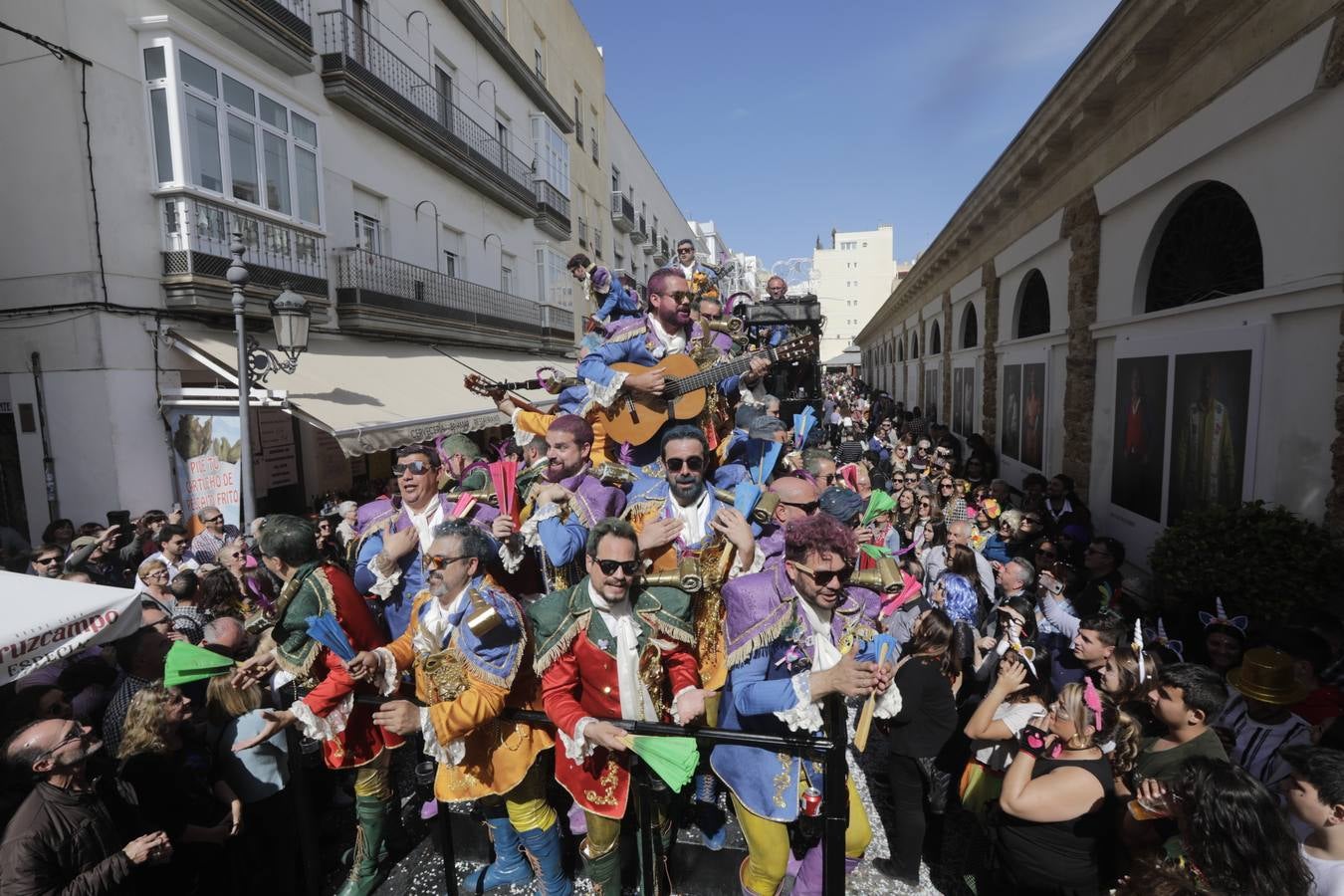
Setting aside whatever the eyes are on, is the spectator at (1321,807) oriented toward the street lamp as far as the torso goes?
yes

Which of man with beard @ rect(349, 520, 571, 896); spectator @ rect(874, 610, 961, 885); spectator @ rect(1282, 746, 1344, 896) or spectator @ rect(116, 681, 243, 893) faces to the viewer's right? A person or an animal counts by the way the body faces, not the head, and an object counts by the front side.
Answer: spectator @ rect(116, 681, 243, 893)

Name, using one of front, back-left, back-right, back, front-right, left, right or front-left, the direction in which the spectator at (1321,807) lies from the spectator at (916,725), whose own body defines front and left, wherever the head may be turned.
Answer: back

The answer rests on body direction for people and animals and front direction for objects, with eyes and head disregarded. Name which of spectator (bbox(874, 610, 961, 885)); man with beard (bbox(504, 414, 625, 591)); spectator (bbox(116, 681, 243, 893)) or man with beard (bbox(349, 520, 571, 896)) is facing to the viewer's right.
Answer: spectator (bbox(116, 681, 243, 893))

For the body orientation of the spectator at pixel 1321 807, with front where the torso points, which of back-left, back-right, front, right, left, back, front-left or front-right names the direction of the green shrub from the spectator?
right

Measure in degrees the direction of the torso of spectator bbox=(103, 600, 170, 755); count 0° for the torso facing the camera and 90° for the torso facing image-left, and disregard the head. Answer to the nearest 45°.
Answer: approximately 270°

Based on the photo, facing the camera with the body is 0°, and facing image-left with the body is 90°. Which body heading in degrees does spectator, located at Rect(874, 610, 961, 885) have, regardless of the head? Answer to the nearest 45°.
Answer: approximately 135°

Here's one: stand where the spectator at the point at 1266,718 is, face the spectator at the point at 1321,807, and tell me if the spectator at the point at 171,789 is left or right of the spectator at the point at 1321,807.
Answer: right

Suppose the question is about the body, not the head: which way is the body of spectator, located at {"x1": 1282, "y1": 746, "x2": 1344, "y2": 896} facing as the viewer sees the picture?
to the viewer's left

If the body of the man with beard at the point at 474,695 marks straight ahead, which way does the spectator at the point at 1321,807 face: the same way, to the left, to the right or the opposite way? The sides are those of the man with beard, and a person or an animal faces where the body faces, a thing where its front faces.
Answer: to the right

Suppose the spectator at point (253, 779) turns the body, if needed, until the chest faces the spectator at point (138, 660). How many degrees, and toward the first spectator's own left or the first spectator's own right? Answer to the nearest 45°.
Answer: approximately 90° to the first spectator's own left
